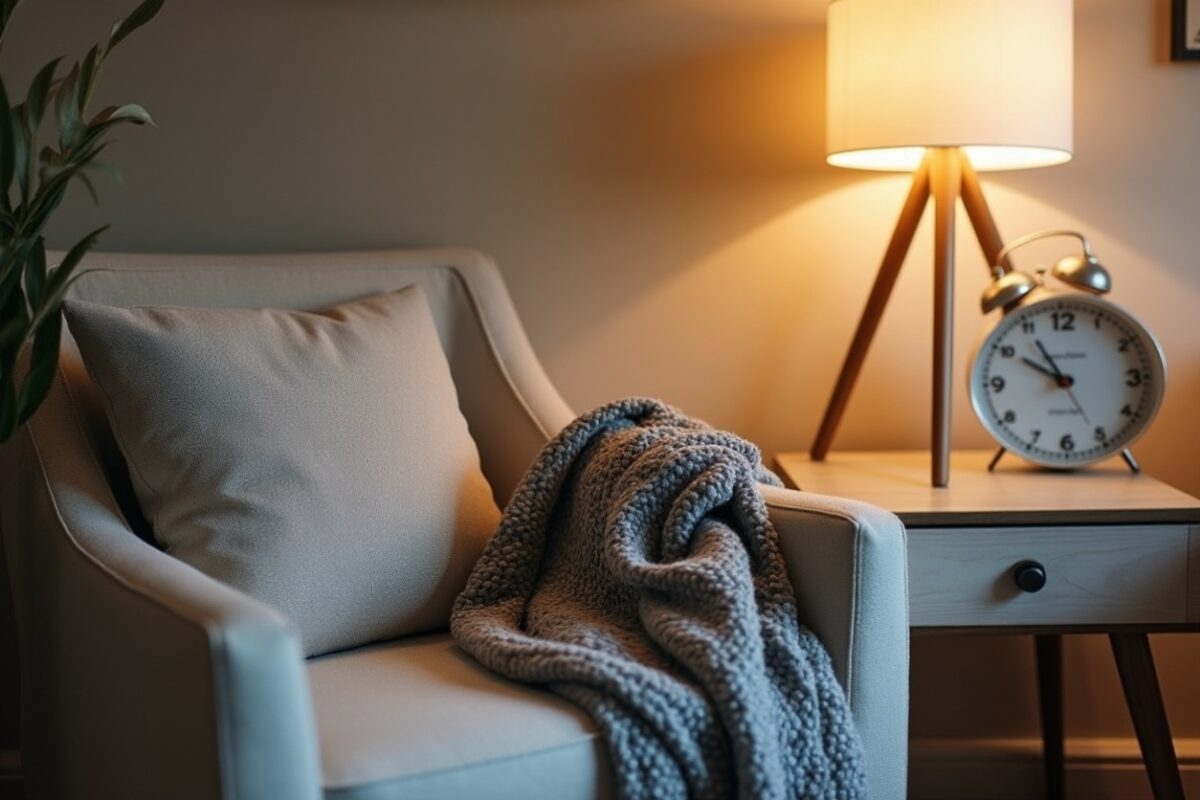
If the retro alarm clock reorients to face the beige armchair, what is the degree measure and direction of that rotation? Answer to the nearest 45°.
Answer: approximately 45° to its right

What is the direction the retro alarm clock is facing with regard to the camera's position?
facing the viewer

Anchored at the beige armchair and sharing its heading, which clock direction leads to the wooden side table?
The wooden side table is roughly at 10 o'clock from the beige armchair.

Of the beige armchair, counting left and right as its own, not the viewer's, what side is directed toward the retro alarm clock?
left

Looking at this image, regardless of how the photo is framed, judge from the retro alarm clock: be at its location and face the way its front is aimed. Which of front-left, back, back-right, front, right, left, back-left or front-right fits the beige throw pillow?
front-right

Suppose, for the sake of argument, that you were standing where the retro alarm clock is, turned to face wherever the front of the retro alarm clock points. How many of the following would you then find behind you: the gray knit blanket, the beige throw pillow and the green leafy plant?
0

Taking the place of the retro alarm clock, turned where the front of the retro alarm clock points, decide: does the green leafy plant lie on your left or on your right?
on your right

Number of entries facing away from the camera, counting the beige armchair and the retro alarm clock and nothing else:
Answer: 0

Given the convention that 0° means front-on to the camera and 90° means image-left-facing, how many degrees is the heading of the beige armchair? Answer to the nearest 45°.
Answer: approximately 315°

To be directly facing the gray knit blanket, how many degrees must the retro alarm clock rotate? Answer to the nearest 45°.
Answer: approximately 45° to its right
